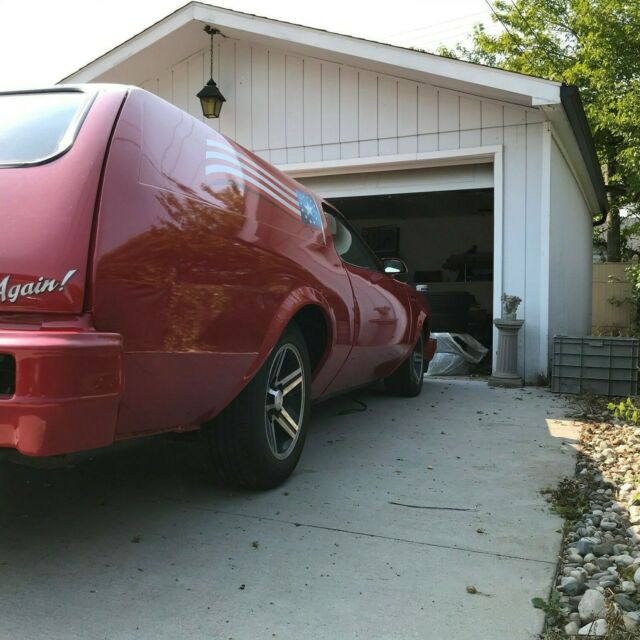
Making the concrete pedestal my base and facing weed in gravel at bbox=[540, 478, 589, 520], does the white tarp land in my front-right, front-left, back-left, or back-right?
back-right

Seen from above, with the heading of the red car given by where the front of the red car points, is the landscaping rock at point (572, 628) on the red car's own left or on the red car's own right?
on the red car's own right

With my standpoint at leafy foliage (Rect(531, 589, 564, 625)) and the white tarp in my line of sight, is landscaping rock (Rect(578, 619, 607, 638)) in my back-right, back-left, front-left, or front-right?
back-right

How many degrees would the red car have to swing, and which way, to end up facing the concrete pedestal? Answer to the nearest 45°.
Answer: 0° — it already faces it

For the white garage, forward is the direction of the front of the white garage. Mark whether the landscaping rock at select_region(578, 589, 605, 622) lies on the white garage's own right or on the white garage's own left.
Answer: on the white garage's own left

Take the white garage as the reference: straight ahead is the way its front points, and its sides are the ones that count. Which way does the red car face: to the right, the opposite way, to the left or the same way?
the opposite way

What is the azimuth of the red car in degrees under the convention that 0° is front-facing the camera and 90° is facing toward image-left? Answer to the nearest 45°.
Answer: approximately 225°

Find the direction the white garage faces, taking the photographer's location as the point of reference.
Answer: facing the viewer and to the left of the viewer
